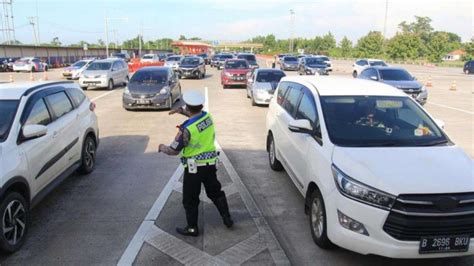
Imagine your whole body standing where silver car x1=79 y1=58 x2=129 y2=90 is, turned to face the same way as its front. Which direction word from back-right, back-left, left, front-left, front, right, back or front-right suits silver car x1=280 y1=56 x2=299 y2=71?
back

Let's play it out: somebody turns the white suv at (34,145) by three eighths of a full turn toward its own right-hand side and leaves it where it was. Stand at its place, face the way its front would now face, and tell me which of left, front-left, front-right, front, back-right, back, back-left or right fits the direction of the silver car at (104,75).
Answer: front

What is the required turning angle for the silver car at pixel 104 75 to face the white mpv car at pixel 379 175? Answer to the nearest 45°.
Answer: approximately 45° to its left

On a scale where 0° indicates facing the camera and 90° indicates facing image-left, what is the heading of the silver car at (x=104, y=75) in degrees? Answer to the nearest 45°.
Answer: approximately 45°

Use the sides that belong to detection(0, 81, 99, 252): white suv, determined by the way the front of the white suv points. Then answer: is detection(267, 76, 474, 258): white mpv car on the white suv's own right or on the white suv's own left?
on the white suv's own left

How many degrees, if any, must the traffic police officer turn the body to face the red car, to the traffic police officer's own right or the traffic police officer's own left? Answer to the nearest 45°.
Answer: approximately 45° to the traffic police officer's own right

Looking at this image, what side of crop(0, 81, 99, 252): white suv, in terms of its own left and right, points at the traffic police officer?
left

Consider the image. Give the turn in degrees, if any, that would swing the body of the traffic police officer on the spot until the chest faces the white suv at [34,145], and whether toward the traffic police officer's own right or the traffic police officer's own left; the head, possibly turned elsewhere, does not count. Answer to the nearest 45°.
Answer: approximately 45° to the traffic police officer's own left

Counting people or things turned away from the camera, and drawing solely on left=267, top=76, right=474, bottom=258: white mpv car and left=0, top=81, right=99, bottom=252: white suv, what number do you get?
0

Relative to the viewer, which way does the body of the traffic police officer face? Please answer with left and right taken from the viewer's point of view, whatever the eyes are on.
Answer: facing away from the viewer and to the left of the viewer

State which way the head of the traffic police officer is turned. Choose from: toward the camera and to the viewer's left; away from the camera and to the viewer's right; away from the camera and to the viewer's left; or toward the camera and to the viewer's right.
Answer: away from the camera and to the viewer's left

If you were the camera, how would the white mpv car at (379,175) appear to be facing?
facing the viewer and to the right of the viewer
